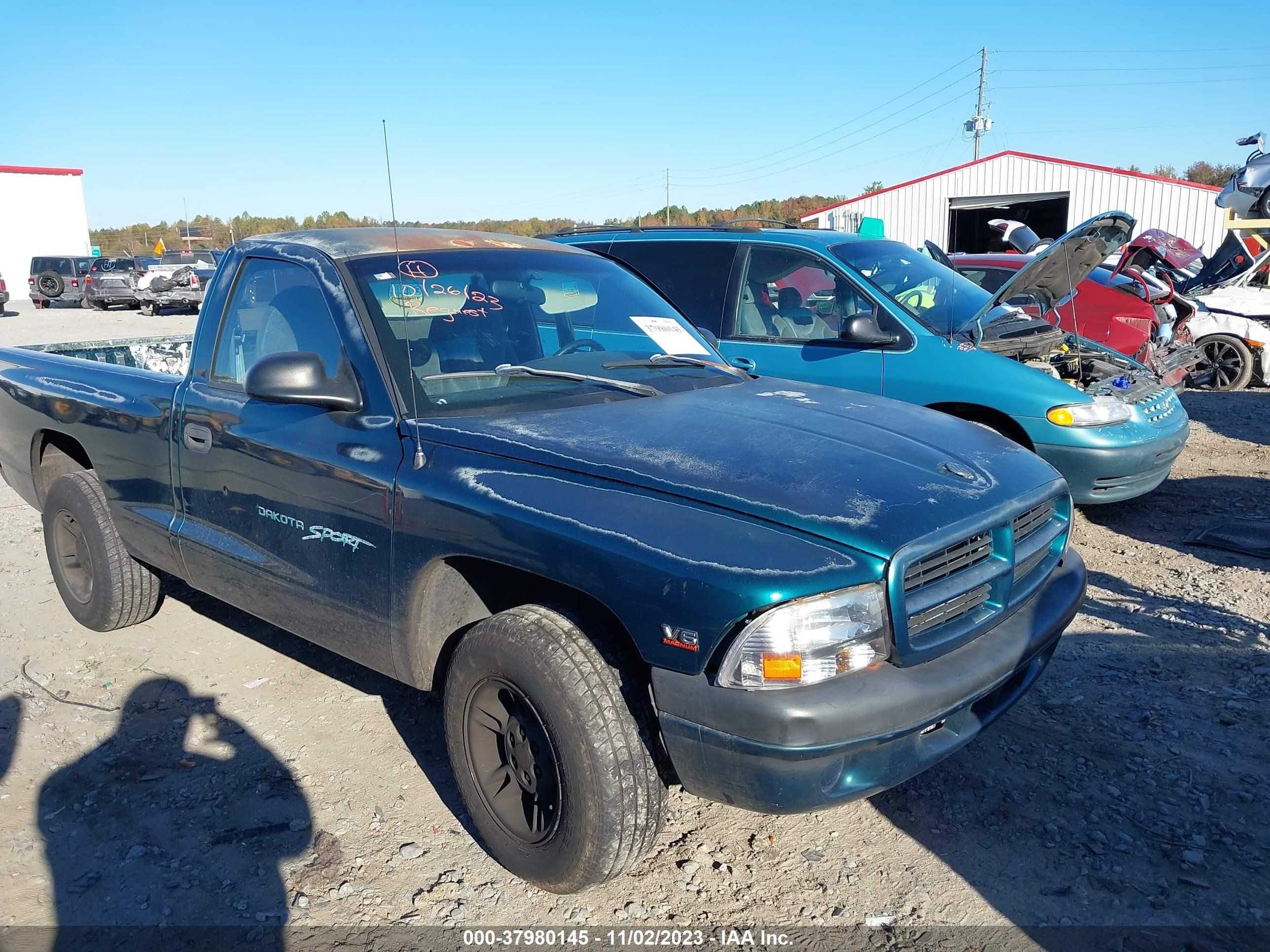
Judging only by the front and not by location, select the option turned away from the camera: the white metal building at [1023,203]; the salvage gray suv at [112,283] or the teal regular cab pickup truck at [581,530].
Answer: the salvage gray suv

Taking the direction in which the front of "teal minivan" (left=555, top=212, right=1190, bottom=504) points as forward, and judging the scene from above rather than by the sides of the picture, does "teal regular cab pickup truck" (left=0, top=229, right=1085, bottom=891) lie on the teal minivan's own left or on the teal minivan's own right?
on the teal minivan's own right

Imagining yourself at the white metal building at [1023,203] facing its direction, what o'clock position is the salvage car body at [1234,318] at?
The salvage car body is roughly at 12 o'clock from the white metal building.

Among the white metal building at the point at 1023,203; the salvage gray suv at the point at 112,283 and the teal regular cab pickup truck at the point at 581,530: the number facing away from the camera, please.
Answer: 1

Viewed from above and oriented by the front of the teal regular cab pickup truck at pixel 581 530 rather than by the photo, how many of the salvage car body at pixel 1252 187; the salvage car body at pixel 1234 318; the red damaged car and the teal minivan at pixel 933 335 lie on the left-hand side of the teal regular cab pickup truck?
4

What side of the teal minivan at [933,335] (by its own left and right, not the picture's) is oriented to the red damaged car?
left

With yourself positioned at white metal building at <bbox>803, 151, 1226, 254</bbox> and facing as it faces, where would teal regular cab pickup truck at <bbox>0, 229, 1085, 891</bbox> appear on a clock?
The teal regular cab pickup truck is roughly at 12 o'clock from the white metal building.

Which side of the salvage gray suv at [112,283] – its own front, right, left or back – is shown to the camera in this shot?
back

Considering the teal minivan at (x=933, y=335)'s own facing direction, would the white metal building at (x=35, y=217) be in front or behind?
behind
